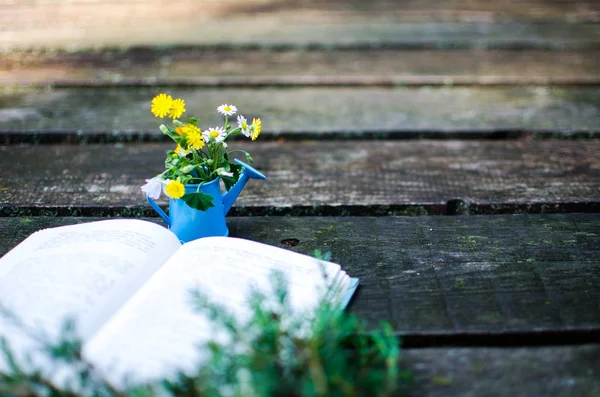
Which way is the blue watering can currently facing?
to the viewer's right
